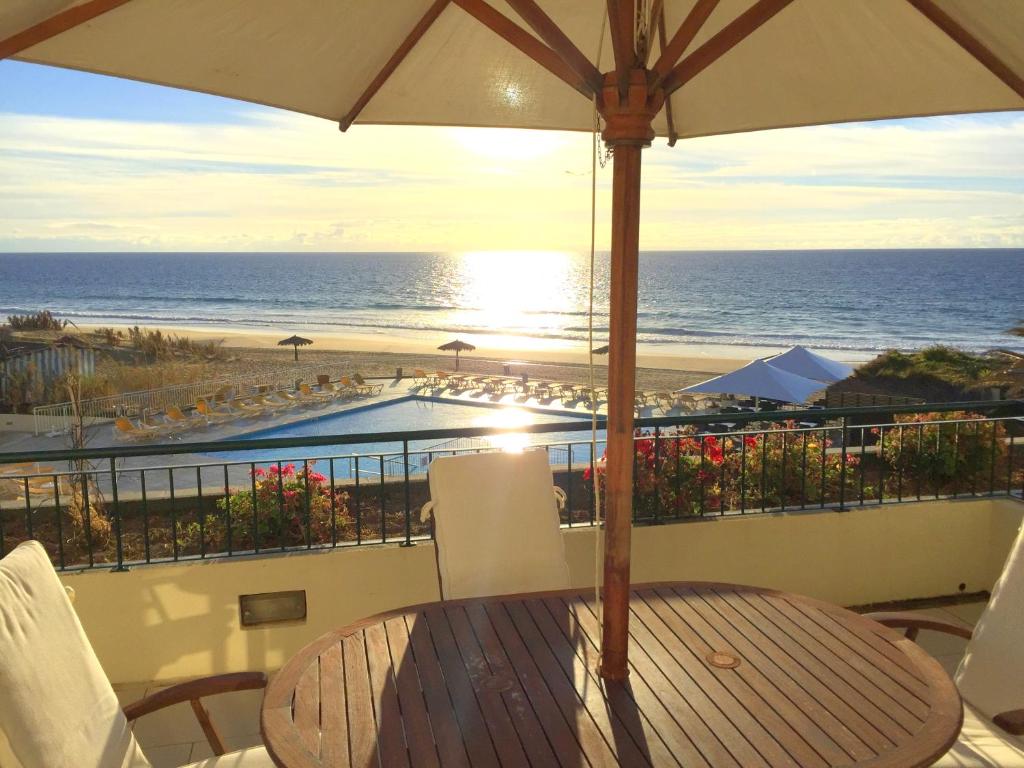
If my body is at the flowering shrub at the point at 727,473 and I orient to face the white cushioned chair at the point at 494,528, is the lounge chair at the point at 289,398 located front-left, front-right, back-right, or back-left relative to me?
back-right

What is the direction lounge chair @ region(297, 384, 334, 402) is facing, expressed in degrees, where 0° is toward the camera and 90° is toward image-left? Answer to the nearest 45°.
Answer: approximately 315°

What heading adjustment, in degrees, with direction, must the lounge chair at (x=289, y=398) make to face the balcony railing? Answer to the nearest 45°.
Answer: approximately 45° to its right

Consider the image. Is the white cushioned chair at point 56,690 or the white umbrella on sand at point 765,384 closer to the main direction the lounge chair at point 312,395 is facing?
the white umbrella on sand

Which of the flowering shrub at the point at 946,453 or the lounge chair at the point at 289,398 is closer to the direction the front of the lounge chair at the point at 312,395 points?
the flowering shrub

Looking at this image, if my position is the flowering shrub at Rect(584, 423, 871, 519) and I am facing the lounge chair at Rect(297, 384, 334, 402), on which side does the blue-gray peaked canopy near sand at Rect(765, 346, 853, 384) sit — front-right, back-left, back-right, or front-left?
front-right

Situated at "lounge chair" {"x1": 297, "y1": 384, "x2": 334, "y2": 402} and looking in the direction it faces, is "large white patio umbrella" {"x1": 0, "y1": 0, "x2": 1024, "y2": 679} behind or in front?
in front

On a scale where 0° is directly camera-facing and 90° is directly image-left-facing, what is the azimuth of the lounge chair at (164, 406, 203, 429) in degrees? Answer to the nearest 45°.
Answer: approximately 315°

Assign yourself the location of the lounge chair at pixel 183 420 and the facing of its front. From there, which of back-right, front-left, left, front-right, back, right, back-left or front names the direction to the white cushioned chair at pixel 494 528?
front-right

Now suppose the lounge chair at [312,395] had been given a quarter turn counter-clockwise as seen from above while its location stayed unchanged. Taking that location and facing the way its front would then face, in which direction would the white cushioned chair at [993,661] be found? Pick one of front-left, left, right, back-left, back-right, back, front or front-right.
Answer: back-right

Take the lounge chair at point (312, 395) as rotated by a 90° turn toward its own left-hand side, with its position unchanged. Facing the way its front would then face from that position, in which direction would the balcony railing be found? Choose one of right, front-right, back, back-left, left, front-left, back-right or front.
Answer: back-right

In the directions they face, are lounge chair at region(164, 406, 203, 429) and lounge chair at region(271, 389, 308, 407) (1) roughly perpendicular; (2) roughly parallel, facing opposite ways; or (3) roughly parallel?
roughly parallel

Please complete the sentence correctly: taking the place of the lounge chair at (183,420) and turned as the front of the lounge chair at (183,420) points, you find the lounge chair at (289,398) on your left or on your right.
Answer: on your left

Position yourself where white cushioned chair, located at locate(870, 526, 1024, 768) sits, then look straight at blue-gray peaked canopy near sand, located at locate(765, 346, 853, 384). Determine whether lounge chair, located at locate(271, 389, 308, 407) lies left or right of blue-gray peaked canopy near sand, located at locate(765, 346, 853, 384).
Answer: left

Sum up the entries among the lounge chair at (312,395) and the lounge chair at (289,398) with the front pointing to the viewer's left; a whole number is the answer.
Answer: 0

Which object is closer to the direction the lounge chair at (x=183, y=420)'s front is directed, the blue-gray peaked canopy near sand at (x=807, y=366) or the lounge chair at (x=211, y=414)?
the blue-gray peaked canopy near sand

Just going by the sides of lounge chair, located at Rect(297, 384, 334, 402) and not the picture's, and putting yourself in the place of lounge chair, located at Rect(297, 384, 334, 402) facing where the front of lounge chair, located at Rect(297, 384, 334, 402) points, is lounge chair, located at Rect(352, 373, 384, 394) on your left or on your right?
on your left

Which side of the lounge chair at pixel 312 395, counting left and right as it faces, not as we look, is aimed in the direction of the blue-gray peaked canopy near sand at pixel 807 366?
front

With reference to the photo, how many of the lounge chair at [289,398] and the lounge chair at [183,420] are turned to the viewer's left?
0

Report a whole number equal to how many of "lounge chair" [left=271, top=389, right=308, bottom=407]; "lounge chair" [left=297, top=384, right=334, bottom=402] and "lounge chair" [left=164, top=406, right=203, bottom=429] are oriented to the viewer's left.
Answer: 0

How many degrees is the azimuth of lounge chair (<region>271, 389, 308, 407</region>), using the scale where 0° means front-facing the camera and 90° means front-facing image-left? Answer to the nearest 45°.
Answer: approximately 315°
